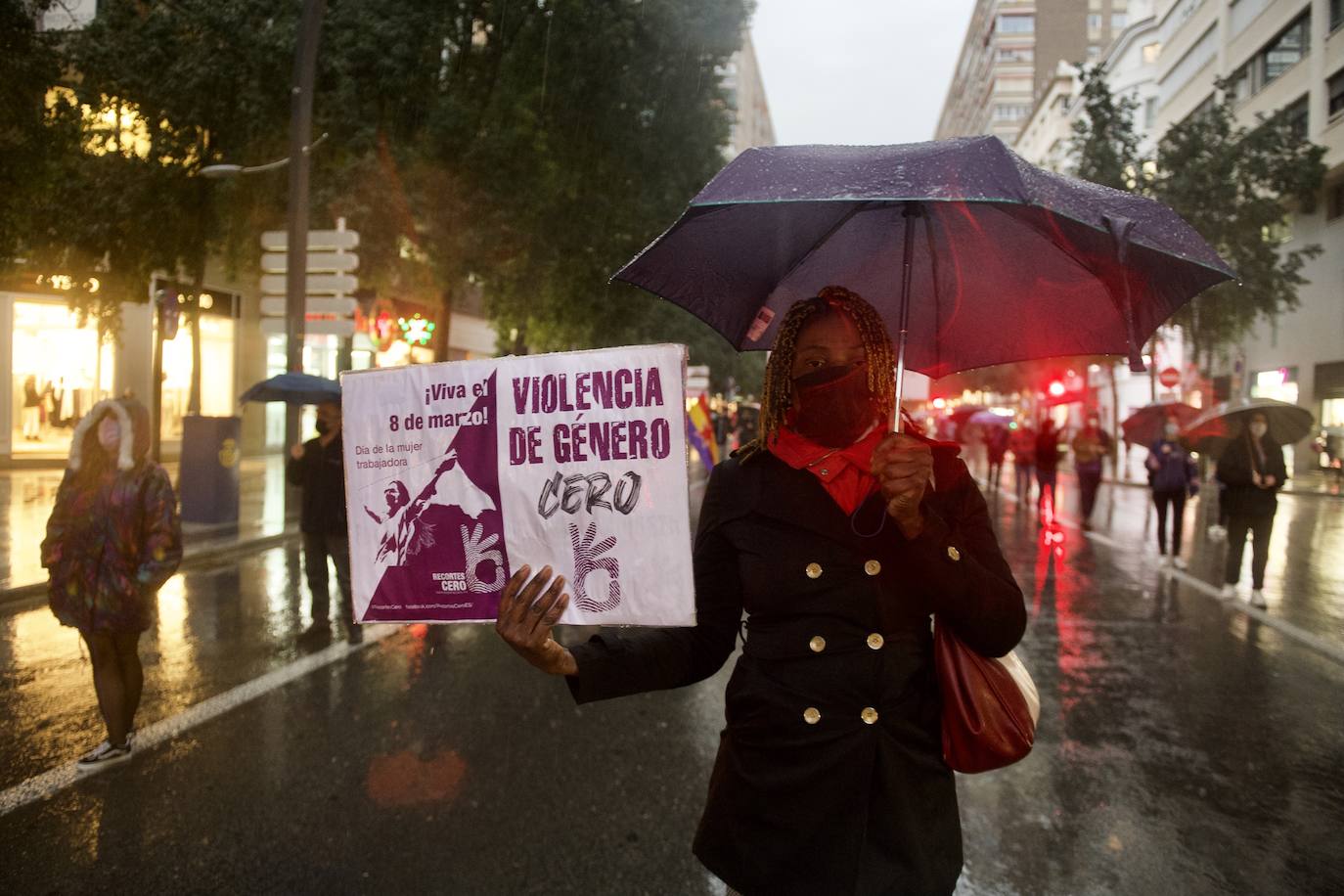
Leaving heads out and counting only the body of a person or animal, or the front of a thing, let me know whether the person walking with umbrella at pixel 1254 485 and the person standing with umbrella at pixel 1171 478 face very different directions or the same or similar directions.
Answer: same or similar directions

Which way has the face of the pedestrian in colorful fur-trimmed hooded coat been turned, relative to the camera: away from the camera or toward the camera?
toward the camera

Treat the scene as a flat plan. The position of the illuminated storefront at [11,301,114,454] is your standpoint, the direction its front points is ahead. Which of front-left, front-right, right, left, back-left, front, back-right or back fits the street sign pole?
front-right

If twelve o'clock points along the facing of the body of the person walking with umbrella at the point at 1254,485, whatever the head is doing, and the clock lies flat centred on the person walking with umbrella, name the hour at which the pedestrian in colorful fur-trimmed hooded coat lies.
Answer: The pedestrian in colorful fur-trimmed hooded coat is roughly at 1 o'clock from the person walking with umbrella.

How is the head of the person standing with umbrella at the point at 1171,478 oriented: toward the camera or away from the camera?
toward the camera

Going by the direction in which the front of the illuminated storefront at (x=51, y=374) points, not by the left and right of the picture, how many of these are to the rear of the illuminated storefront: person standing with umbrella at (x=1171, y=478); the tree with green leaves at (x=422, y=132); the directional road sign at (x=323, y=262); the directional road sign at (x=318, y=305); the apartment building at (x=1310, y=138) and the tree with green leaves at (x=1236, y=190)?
0

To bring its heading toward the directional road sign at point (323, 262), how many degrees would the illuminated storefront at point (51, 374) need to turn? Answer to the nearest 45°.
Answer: approximately 45° to its right

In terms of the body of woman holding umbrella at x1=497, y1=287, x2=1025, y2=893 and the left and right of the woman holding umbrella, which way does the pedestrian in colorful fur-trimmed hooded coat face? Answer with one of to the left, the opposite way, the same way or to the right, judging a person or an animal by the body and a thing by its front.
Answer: the same way

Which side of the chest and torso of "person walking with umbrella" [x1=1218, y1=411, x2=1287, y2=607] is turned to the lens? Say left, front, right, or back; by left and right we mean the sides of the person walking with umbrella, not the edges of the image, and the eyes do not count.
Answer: front

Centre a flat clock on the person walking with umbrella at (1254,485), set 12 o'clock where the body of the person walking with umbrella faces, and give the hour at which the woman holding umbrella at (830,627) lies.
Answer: The woman holding umbrella is roughly at 12 o'clock from the person walking with umbrella.

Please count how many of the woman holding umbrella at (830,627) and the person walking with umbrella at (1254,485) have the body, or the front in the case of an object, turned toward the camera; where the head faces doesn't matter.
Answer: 2

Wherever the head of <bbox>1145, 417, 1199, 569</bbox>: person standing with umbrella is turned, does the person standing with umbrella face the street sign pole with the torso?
no

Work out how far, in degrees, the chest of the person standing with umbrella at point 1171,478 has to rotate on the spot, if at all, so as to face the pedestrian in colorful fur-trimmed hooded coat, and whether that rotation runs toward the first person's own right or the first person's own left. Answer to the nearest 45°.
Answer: approximately 45° to the first person's own right

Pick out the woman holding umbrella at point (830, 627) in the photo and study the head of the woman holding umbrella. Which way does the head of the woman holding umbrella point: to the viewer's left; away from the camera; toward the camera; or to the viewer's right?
toward the camera

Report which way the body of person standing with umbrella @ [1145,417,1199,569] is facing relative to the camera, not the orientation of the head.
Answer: toward the camera

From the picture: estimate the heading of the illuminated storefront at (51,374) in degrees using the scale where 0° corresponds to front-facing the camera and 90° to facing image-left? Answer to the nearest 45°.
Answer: approximately 315°
